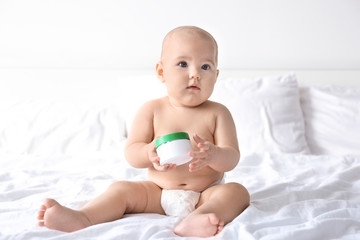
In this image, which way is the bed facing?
toward the camera

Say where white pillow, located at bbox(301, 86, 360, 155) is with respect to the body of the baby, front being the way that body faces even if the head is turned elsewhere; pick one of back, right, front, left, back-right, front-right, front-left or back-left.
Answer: back-left

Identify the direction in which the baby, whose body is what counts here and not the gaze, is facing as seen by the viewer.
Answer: toward the camera

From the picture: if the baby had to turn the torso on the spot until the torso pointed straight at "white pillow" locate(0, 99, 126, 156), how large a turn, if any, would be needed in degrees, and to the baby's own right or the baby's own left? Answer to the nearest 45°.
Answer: approximately 135° to the baby's own right

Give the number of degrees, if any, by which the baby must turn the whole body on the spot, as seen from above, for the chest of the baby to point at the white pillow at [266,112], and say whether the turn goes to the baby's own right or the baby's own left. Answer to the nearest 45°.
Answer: approximately 135° to the baby's own left

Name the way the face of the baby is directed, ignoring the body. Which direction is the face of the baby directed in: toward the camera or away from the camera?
toward the camera

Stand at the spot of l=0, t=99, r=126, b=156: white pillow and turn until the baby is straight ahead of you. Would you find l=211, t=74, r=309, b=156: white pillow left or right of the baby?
left
